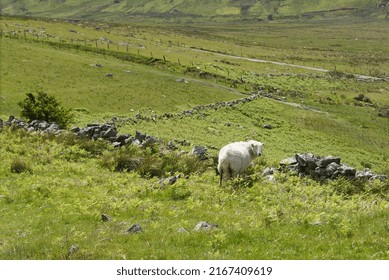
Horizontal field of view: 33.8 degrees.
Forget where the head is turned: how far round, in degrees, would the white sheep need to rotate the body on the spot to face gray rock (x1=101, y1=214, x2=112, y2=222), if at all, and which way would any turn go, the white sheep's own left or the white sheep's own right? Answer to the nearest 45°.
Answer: approximately 180°

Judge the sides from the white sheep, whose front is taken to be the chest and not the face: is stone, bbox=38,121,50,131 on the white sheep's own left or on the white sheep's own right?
on the white sheep's own left

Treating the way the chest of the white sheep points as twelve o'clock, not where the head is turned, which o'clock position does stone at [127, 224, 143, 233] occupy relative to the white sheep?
The stone is roughly at 5 o'clock from the white sheep.

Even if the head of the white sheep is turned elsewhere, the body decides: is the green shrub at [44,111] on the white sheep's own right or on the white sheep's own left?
on the white sheep's own left

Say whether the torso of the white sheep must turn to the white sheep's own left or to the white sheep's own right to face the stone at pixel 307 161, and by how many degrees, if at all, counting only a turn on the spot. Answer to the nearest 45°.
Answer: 0° — it already faces it

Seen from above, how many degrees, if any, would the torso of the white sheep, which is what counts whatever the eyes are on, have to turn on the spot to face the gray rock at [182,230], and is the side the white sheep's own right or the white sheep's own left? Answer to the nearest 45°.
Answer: approximately 135° to the white sheep's own right

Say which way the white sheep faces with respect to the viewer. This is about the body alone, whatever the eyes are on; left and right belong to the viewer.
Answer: facing away from the viewer and to the right of the viewer

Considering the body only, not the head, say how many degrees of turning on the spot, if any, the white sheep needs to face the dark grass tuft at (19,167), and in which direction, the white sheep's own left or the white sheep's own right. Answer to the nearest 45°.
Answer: approximately 135° to the white sheep's own left

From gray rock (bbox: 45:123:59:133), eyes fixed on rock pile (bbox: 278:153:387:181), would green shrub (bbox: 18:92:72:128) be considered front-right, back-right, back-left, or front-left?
back-left
